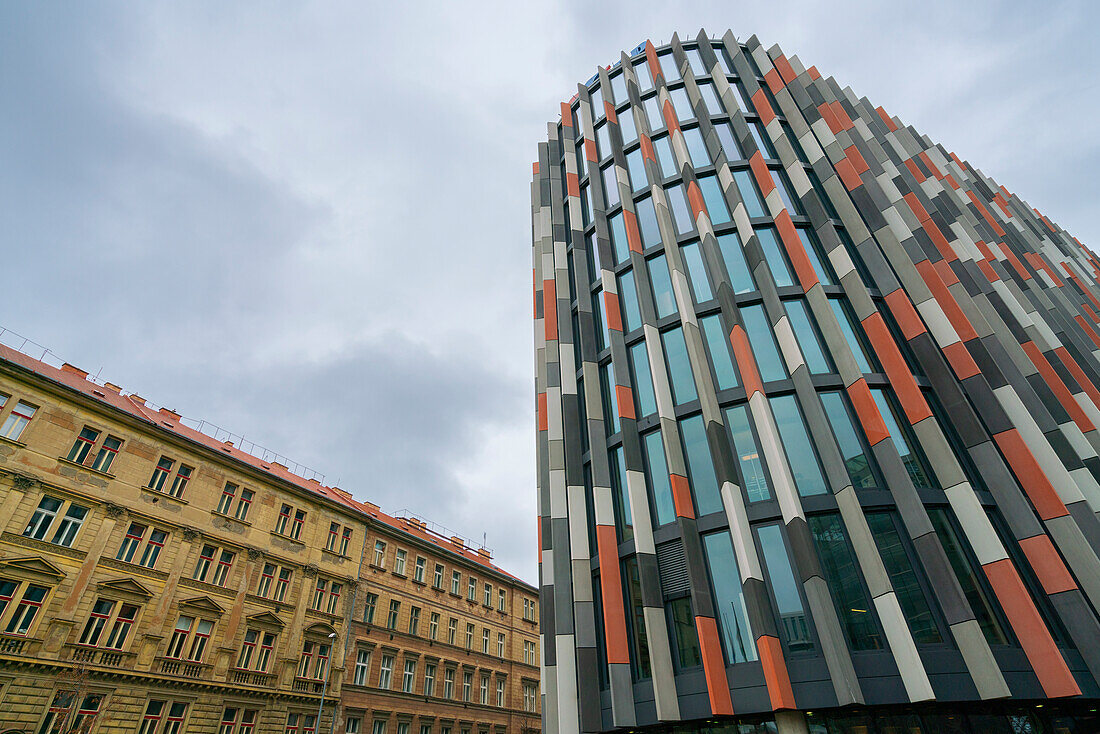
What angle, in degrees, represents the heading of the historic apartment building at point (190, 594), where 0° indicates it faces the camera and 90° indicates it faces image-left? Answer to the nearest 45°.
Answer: approximately 315°

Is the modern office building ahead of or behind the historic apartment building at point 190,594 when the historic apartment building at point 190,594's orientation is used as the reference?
ahead
